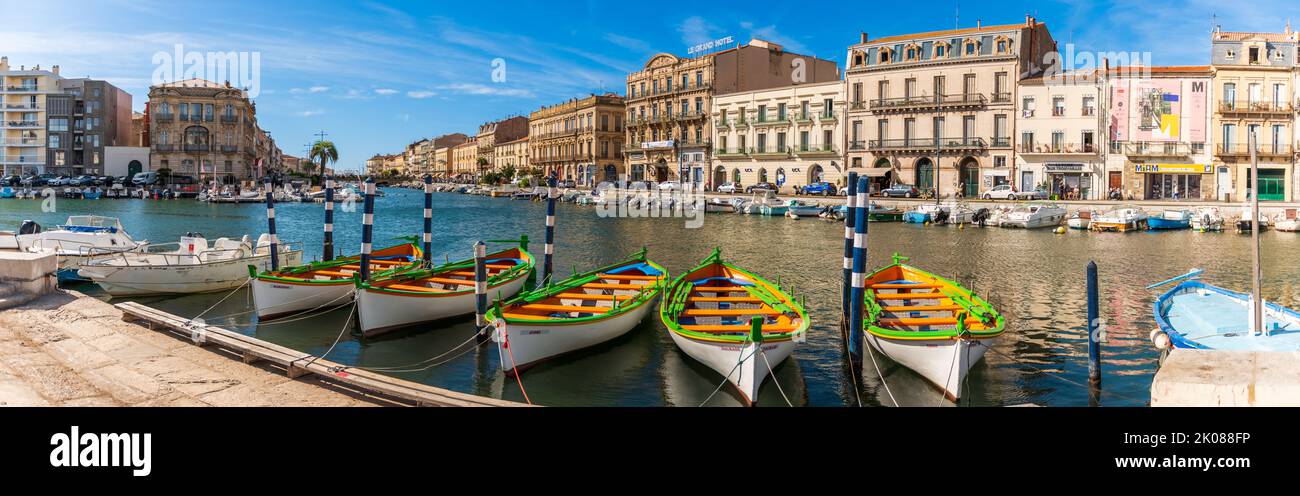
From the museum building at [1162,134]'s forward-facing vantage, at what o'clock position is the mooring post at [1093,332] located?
The mooring post is roughly at 12 o'clock from the museum building.

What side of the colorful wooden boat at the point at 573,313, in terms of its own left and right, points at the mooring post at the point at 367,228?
right

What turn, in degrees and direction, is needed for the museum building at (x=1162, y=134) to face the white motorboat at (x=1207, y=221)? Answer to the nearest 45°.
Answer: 0° — it already faces it

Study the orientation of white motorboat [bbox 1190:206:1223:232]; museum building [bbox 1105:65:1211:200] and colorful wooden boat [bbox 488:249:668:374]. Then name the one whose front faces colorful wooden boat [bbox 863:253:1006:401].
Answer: the museum building

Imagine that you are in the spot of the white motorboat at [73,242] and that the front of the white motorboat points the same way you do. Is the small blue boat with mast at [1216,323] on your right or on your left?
on your right

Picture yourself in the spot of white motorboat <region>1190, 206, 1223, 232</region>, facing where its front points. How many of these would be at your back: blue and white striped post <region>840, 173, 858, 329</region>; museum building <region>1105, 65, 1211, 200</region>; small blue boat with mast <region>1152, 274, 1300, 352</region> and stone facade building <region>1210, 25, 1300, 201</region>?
2

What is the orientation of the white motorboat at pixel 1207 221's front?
away from the camera

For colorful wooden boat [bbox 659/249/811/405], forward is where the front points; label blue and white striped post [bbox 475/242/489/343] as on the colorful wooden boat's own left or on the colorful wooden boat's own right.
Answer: on the colorful wooden boat's own right

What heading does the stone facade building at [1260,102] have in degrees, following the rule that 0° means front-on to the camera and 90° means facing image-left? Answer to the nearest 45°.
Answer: approximately 0°
